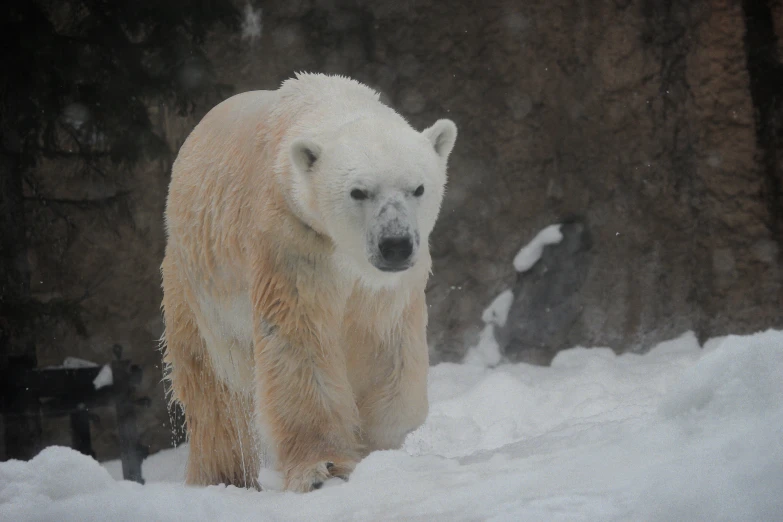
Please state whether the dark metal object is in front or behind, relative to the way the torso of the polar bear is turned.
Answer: behind
